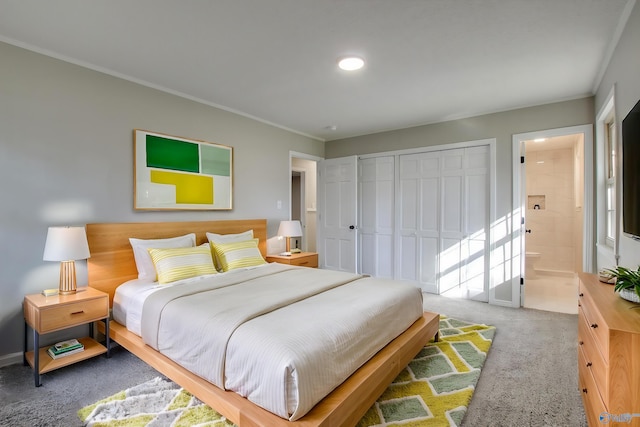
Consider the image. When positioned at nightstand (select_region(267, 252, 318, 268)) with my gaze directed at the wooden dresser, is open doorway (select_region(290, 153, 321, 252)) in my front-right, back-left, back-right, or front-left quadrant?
back-left

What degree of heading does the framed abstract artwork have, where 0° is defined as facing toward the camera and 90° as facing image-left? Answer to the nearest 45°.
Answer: approximately 315°

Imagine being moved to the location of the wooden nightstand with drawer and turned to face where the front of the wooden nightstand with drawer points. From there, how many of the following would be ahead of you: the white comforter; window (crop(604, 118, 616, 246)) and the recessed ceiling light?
3

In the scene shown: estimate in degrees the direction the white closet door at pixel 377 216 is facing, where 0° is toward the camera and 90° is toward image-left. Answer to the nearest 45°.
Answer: approximately 45°

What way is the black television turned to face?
to the viewer's left

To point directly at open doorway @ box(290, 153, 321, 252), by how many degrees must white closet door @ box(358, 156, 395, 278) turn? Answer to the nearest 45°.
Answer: approximately 90° to its right

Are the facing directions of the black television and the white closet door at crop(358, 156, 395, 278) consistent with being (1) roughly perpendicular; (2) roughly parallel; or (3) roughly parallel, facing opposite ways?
roughly perpendicular

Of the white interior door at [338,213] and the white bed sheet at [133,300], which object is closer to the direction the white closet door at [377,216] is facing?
the white bed sheet

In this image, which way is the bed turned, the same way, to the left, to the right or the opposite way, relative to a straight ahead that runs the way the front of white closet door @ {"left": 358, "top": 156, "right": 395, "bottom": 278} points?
to the left
